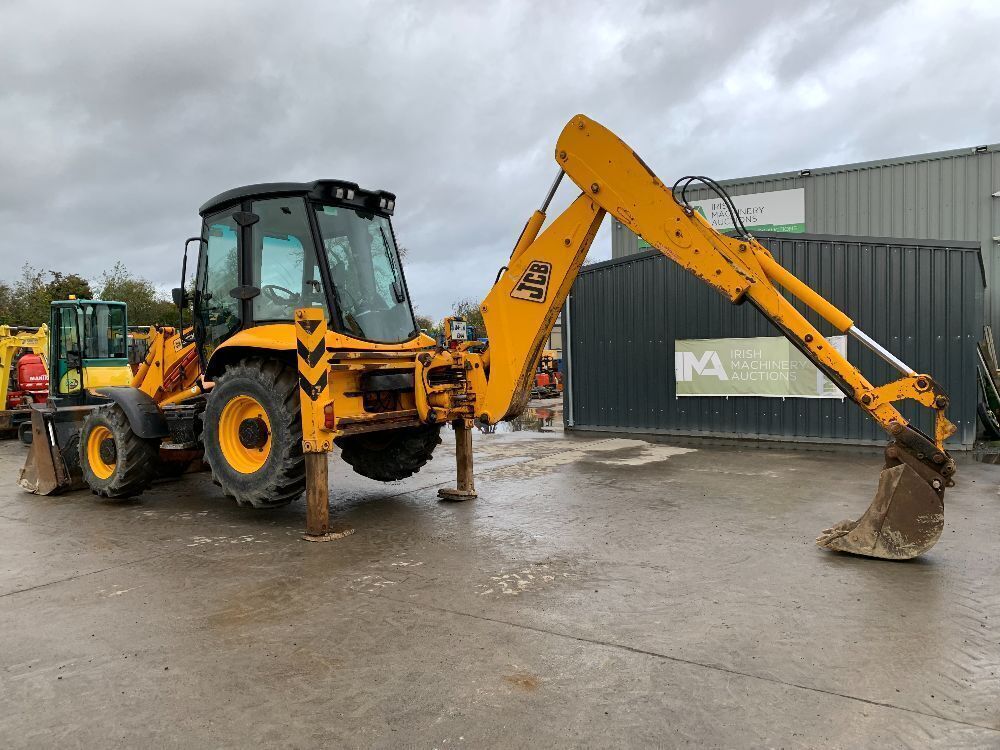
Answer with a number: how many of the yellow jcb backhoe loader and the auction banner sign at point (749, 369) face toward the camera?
1

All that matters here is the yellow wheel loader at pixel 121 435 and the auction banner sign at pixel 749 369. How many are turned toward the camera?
1

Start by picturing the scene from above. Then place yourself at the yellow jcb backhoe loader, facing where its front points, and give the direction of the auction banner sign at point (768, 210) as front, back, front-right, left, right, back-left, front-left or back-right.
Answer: right

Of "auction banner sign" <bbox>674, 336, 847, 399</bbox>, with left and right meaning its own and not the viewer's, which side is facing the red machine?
right

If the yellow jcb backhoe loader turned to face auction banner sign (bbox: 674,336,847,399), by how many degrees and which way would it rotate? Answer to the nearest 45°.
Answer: approximately 90° to its right

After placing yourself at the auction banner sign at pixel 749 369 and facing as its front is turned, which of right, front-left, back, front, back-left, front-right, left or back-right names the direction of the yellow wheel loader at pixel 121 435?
front-right

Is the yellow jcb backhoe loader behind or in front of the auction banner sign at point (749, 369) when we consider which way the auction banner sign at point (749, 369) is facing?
in front

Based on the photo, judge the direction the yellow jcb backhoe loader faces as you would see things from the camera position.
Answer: facing away from the viewer and to the left of the viewer

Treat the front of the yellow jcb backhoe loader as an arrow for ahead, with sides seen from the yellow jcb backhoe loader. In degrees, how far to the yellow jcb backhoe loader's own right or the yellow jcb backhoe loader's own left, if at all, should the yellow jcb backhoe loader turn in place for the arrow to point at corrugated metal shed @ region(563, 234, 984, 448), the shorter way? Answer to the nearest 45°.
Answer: approximately 90° to the yellow jcb backhoe loader's own right

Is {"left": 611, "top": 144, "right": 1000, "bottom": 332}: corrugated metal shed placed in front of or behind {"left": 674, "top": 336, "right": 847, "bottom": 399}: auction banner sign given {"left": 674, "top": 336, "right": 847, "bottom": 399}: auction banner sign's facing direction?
behind

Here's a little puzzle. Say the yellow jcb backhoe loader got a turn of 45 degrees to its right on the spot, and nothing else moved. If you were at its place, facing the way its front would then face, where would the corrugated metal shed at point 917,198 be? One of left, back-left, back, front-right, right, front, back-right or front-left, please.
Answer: front-right

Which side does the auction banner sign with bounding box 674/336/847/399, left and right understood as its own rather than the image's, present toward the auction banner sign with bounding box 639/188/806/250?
back

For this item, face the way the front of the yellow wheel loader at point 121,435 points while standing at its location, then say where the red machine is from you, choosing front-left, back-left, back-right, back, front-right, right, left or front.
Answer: front-right

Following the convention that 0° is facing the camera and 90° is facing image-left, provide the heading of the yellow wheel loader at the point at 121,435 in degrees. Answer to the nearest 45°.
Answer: approximately 135°
